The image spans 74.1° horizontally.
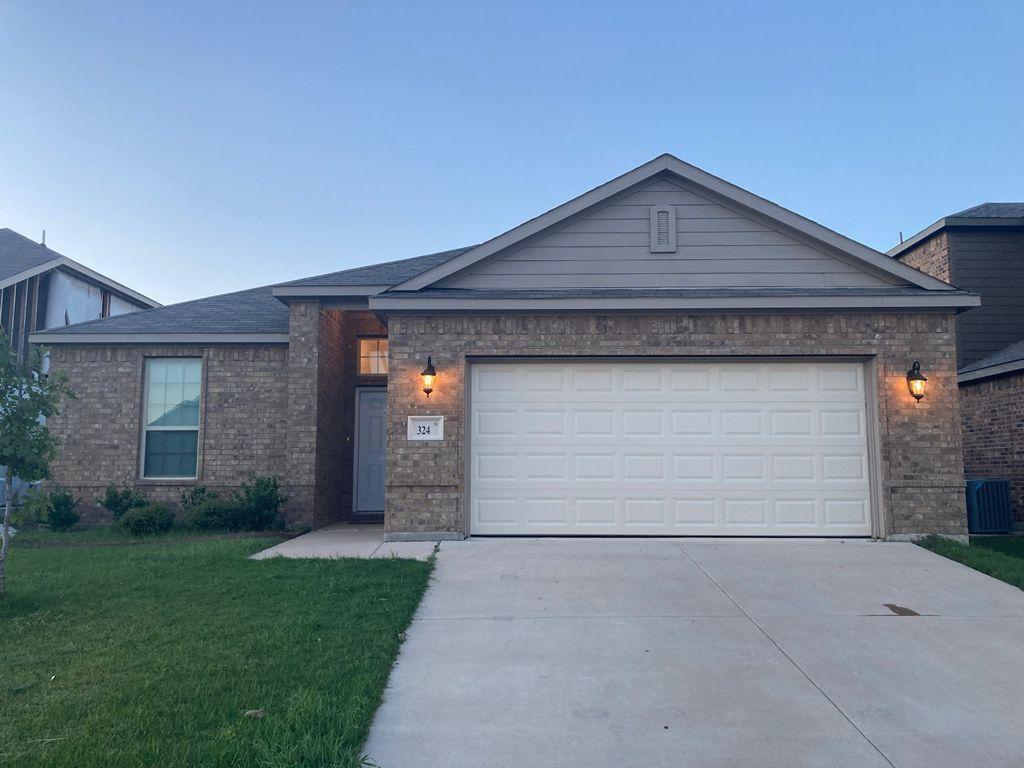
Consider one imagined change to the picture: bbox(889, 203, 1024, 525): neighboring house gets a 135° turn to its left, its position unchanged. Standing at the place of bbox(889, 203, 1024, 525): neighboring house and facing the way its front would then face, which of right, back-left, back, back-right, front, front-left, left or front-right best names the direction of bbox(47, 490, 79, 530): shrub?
back

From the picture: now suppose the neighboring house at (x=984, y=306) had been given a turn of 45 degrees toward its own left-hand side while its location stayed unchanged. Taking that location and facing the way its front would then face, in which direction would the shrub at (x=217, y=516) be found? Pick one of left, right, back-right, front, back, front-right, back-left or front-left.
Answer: right

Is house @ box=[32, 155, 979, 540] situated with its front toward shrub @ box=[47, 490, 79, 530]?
no

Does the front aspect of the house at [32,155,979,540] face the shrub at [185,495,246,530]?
no

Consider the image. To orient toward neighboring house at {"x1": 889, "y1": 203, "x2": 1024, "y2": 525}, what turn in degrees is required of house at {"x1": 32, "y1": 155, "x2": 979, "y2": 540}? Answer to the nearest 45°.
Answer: approximately 135° to its left

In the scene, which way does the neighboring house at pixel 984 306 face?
toward the camera

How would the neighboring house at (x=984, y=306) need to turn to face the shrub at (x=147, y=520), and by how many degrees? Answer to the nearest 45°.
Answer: approximately 45° to its right

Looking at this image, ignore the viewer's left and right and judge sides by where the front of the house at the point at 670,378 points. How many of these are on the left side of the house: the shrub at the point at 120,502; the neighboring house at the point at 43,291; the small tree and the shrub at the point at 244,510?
0

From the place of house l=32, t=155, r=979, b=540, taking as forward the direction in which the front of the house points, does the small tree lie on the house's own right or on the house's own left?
on the house's own right

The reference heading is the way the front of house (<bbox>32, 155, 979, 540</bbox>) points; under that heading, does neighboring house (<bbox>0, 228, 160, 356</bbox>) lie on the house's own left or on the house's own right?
on the house's own right

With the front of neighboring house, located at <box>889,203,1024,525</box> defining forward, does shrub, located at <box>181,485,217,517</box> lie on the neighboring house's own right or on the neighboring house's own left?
on the neighboring house's own right

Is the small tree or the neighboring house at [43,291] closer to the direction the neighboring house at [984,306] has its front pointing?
the small tree

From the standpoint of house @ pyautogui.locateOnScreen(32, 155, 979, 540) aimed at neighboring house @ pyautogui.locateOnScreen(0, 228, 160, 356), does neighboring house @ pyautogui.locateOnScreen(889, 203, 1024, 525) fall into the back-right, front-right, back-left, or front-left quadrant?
back-right

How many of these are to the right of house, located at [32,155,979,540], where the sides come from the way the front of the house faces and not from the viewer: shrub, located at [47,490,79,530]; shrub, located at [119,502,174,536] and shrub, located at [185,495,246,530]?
3

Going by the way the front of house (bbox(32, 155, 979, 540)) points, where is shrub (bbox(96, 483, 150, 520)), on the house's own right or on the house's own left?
on the house's own right

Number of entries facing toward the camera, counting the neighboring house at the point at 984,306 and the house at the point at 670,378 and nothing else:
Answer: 2

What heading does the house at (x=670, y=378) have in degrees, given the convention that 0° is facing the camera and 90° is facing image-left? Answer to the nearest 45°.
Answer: approximately 0°

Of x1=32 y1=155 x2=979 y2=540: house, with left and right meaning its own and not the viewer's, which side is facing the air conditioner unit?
left
